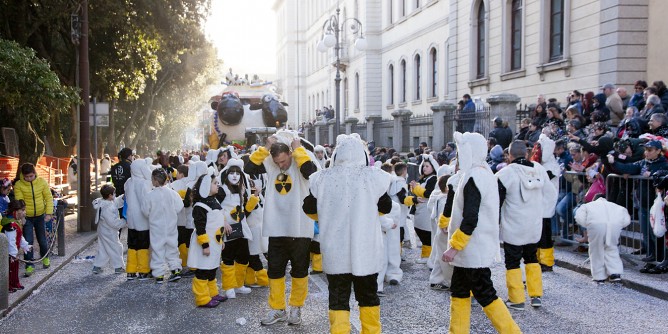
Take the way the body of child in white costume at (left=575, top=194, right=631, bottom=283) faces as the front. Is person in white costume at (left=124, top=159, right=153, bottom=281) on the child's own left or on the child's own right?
on the child's own left

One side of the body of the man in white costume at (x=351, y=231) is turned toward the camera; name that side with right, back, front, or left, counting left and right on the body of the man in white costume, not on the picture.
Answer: back

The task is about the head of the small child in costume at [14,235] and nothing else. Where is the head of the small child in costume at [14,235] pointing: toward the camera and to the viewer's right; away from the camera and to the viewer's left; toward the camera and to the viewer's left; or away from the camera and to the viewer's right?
toward the camera and to the viewer's right

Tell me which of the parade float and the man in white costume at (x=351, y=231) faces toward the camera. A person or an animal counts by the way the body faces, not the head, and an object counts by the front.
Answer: the parade float

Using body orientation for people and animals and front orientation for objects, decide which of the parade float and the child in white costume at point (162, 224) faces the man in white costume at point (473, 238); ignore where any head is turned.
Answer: the parade float

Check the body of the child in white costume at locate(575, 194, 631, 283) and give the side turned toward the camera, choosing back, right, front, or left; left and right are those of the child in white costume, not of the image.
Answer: back

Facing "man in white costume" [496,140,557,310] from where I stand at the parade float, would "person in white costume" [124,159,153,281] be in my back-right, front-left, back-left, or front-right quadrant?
front-right

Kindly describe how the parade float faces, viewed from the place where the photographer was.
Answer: facing the viewer

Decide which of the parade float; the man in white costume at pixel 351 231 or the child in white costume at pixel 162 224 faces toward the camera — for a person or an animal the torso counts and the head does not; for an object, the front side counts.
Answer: the parade float

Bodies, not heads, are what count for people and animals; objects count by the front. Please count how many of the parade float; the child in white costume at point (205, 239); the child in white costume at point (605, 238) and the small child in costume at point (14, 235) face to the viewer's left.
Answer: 0

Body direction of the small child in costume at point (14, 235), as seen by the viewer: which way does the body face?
to the viewer's right

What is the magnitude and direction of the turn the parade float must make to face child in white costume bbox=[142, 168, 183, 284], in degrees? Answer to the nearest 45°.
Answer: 0° — it already faces them
